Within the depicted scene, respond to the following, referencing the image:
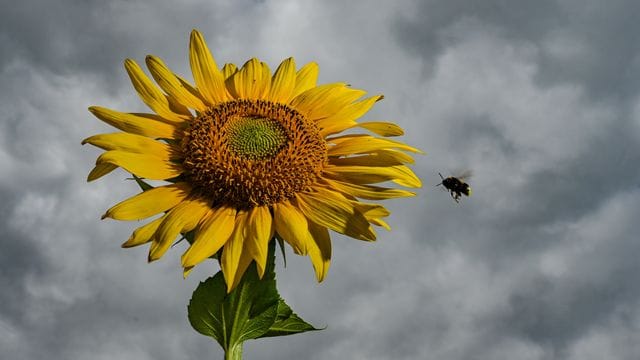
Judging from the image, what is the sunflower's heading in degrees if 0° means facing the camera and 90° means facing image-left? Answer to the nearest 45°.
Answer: approximately 0°

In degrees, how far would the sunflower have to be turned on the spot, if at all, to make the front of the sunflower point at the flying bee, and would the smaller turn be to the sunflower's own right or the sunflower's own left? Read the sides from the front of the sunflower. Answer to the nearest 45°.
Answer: approximately 135° to the sunflower's own left

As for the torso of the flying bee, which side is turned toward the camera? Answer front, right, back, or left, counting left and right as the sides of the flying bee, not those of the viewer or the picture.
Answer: left

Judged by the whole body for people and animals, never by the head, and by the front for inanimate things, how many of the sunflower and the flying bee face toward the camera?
1
